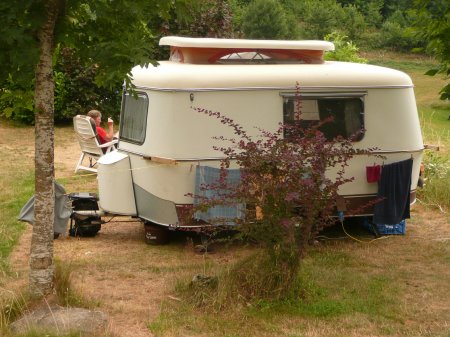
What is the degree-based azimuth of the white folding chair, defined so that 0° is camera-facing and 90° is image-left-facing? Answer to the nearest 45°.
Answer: approximately 225°

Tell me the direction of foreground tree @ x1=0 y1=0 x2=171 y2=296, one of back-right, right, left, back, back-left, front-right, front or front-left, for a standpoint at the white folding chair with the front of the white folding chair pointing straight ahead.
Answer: back-right

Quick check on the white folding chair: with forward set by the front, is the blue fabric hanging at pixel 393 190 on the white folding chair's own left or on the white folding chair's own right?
on the white folding chair's own right
